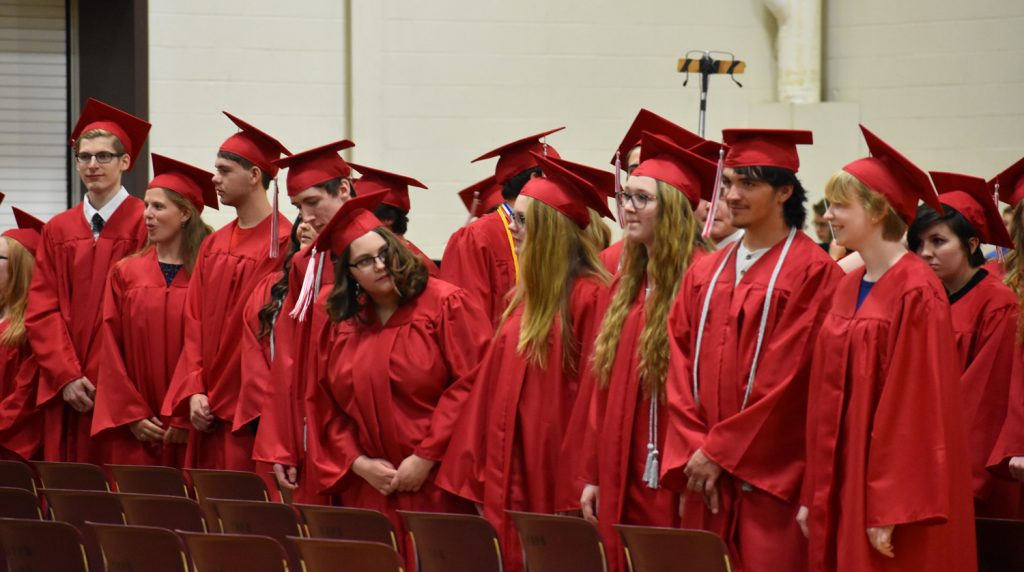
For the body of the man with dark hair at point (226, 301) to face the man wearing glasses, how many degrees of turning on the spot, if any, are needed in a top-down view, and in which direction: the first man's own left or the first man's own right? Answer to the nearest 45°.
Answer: approximately 90° to the first man's own right

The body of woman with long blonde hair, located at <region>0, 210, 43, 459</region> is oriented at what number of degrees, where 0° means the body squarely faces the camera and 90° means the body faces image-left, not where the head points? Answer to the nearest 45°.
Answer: approximately 45°

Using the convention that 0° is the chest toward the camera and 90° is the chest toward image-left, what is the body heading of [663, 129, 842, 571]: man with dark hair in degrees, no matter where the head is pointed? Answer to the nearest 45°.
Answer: approximately 45°

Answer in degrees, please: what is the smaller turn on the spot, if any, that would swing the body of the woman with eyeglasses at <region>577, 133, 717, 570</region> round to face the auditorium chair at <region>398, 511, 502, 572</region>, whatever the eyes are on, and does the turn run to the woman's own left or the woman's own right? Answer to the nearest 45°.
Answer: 0° — they already face it

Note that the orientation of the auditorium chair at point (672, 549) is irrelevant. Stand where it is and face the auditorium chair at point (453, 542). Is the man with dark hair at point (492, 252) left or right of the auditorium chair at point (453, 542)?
right
